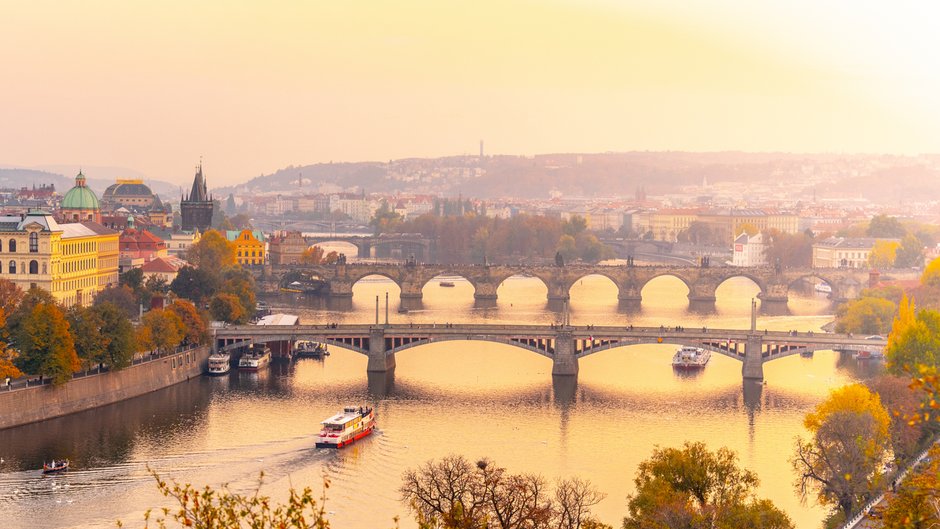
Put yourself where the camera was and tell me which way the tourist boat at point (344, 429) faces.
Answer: facing away from the viewer and to the right of the viewer

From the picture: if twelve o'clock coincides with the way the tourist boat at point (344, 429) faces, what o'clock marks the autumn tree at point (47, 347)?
The autumn tree is roughly at 8 o'clock from the tourist boat.

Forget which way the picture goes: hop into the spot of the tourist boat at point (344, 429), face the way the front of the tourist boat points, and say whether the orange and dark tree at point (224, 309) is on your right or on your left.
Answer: on your left

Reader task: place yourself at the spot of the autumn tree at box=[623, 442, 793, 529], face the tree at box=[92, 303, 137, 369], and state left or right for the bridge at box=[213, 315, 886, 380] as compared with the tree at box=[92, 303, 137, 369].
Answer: right

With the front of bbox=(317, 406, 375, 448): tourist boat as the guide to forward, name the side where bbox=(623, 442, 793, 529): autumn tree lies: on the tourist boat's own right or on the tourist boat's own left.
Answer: on the tourist boat's own right

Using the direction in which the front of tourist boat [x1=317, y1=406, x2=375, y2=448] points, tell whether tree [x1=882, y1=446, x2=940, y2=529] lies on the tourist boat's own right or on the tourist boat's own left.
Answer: on the tourist boat's own right

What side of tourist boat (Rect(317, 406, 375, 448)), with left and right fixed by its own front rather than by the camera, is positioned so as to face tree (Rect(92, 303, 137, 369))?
left

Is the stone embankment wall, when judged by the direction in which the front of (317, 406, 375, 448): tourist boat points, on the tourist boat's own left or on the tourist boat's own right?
on the tourist boat's own left

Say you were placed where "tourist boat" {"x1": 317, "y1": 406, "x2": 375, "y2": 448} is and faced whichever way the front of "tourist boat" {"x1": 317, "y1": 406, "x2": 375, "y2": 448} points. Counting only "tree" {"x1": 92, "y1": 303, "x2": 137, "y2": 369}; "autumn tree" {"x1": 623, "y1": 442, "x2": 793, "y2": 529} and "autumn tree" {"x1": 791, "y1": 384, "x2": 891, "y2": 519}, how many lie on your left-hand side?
1

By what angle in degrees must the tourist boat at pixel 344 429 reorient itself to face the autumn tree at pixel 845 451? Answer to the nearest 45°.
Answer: approximately 90° to its right

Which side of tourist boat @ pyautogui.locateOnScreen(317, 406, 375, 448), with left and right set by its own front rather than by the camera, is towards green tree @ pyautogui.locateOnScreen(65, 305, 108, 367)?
left
